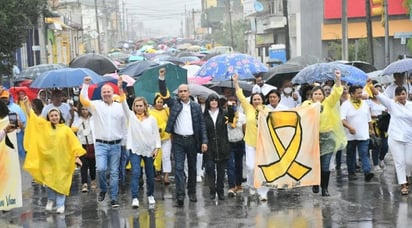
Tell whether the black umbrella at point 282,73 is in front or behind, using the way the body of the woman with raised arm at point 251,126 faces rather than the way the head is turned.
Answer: behind

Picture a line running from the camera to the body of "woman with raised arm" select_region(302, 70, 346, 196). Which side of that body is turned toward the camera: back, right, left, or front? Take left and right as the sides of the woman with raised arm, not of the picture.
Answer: front

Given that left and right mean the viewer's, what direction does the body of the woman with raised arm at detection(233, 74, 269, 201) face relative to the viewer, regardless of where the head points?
facing the viewer

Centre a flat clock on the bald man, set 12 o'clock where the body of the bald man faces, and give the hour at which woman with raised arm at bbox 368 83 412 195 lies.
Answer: The woman with raised arm is roughly at 9 o'clock from the bald man.

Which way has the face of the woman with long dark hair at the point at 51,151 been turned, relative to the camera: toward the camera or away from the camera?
toward the camera

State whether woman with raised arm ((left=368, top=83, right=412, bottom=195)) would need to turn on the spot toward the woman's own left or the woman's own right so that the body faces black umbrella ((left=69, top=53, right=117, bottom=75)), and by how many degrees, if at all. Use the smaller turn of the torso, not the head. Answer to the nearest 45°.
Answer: approximately 135° to the woman's own right

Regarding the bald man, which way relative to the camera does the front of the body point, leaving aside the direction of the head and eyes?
toward the camera

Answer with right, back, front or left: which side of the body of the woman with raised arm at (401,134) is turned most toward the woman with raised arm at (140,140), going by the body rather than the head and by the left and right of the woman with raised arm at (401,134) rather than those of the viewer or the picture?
right

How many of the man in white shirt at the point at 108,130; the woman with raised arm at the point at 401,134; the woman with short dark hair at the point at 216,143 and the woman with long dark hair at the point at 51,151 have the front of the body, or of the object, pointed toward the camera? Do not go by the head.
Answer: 4

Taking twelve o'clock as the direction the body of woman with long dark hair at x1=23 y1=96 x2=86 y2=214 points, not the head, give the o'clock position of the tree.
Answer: The tree is roughly at 6 o'clock from the woman with long dark hair.

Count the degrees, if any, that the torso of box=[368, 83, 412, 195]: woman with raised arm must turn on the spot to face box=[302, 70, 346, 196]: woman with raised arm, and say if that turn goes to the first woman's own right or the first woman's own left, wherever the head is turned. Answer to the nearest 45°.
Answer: approximately 90° to the first woman's own right

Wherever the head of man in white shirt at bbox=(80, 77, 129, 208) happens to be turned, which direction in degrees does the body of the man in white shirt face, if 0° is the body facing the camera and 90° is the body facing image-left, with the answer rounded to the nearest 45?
approximately 0°
